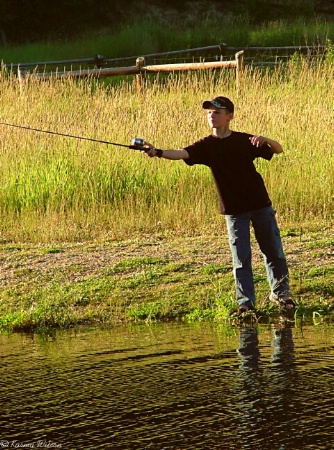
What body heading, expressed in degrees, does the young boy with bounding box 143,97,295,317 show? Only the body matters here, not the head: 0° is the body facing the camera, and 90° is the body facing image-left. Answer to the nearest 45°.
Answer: approximately 0°
